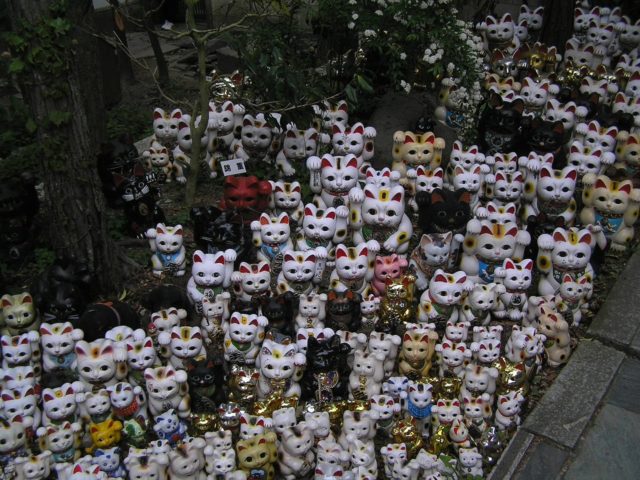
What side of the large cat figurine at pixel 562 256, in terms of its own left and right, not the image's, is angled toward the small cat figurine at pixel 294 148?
right

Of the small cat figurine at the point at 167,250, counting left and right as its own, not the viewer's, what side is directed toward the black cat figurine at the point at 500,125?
left

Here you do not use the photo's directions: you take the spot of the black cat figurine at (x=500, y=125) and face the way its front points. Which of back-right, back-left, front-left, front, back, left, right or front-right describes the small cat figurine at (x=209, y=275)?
front-right

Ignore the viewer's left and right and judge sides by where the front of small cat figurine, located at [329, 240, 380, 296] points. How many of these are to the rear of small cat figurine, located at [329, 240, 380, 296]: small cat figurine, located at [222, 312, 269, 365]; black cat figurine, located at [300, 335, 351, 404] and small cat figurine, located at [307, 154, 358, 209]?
1

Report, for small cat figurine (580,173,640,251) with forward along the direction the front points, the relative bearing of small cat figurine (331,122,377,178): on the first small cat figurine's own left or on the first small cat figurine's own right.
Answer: on the first small cat figurine's own right
